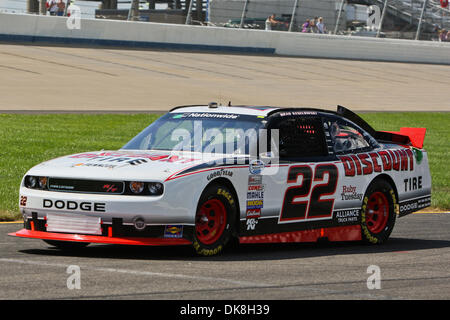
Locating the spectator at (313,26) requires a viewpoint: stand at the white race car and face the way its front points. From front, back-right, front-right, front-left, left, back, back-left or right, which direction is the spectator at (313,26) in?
back-right

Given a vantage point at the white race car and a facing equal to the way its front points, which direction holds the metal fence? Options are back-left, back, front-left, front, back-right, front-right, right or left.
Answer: back-right

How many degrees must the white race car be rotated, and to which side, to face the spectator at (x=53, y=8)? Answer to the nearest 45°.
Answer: approximately 135° to its right

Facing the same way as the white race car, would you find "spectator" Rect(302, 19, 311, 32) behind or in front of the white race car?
behind

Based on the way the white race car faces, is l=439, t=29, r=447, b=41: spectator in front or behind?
behind

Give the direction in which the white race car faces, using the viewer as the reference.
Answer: facing the viewer and to the left of the viewer

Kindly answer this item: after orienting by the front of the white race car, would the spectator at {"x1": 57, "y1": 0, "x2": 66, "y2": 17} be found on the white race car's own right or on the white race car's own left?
on the white race car's own right

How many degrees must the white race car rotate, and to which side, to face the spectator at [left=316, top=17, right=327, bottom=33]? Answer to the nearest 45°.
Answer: approximately 135° to its right

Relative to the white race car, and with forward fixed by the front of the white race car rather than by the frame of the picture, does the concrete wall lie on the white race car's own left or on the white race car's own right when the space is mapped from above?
on the white race car's own right
